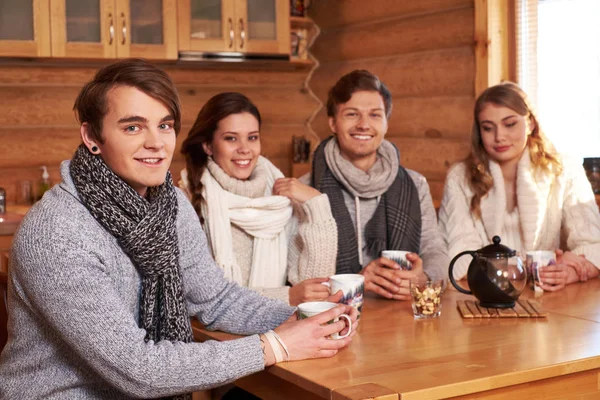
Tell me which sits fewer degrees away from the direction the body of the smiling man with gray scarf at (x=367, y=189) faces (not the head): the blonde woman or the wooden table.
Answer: the wooden table

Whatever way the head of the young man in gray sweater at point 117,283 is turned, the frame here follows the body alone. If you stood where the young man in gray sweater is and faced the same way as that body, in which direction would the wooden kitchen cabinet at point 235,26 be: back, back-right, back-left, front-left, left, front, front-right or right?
back-left

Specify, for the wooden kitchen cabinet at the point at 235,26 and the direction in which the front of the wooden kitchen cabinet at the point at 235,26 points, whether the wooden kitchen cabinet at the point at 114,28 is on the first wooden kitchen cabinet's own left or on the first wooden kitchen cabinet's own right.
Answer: on the first wooden kitchen cabinet's own right

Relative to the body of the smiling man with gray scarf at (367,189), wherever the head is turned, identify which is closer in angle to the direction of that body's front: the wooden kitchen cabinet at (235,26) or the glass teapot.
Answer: the glass teapot

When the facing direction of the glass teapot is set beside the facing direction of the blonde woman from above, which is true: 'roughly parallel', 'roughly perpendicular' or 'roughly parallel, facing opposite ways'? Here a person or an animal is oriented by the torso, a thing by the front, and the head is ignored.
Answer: roughly perpendicular

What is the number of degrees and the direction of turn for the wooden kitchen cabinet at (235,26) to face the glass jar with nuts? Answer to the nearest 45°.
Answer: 0° — it already faces it

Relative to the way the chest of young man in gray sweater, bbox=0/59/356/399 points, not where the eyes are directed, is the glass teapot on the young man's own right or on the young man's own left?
on the young man's own left

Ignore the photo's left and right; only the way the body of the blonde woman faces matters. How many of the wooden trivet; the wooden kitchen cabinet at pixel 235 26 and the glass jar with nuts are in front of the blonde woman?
2

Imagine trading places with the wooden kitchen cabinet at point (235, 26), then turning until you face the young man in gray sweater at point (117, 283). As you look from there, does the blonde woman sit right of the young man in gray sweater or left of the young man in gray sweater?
left

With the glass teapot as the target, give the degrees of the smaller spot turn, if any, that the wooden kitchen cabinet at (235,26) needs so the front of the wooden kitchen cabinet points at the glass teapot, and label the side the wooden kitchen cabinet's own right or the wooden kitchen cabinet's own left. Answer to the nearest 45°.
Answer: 0° — it already faces it
